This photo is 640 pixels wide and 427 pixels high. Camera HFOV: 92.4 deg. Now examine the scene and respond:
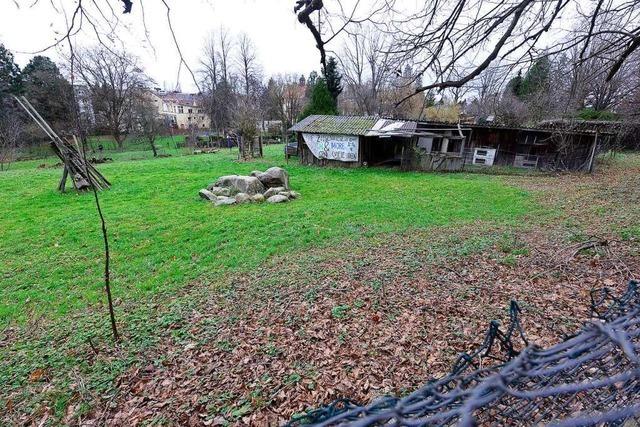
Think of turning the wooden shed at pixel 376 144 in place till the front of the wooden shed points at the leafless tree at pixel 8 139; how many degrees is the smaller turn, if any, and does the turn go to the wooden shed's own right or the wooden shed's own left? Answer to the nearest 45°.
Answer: approximately 90° to the wooden shed's own right

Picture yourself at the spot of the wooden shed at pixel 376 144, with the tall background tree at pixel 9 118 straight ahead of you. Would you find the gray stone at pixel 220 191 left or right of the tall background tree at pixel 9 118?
left

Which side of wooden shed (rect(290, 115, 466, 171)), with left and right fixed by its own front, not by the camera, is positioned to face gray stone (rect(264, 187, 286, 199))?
front

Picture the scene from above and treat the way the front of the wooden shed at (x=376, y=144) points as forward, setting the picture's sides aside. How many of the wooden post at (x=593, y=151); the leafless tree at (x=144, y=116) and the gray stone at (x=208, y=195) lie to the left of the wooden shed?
1

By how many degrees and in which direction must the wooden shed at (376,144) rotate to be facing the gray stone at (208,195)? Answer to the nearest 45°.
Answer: approximately 45° to its right

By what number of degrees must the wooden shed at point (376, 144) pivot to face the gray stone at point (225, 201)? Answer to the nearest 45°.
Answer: approximately 45° to its right

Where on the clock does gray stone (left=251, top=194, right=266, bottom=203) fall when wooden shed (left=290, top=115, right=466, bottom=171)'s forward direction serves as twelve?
The gray stone is roughly at 1 o'clock from the wooden shed.

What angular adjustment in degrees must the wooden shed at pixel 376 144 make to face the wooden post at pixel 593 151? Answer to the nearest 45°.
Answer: approximately 90° to its left

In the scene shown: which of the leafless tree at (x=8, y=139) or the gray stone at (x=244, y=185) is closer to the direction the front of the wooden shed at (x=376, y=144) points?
the gray stone

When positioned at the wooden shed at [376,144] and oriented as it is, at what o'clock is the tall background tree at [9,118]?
The tall background tree is roughly at 3 o'clock from the wooden shed.

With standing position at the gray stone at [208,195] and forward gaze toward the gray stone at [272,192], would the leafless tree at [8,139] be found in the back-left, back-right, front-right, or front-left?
back-left

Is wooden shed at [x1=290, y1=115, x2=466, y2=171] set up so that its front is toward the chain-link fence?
yes

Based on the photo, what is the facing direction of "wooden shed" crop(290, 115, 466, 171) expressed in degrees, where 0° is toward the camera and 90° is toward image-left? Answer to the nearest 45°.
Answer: approximately 0°

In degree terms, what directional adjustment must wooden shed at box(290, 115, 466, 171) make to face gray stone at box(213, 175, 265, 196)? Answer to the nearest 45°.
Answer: approximately 45° to its right

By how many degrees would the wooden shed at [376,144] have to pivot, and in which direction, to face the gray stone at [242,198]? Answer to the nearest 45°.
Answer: approximately 45° to its right

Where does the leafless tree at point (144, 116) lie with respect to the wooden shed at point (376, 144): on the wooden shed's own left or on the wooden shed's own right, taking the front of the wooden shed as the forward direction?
on the wooden shed's own right

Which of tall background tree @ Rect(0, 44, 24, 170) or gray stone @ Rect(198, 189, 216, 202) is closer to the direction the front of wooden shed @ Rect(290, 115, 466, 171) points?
the gray stone

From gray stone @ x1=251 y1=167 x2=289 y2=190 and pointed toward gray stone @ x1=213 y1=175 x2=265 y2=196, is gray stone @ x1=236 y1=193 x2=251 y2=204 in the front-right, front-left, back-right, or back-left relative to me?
front-left

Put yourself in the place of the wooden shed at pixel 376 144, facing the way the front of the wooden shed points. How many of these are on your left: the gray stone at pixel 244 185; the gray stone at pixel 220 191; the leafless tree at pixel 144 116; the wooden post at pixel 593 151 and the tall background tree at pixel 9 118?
1
